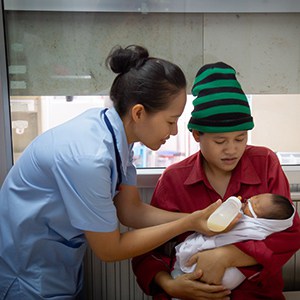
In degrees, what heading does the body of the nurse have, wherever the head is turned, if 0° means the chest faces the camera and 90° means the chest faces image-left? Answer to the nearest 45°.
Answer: approximately 270°

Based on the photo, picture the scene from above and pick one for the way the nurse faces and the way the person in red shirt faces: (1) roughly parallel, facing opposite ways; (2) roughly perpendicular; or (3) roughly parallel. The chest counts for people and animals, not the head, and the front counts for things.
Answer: roughly perpendicular

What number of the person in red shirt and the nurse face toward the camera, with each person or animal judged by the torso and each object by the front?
1

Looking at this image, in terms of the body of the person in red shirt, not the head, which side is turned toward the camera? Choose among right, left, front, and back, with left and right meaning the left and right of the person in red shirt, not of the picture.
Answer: front

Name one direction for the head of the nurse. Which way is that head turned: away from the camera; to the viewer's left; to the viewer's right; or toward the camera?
to the viewer's right
